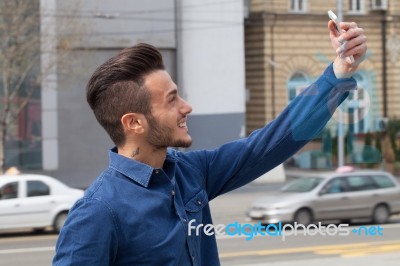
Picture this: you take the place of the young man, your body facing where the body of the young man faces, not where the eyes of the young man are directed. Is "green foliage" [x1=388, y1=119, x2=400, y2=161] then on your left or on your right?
on your left

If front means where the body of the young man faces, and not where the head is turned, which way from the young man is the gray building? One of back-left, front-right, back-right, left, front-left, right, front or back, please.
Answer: back-left

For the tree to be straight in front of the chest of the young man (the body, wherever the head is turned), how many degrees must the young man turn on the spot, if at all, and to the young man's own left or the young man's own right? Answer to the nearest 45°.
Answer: approximately 135° to the young man's own left

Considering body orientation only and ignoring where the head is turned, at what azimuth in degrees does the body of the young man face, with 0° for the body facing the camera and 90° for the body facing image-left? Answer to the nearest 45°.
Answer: approximately 315°

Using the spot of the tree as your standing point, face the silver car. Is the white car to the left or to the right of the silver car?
right

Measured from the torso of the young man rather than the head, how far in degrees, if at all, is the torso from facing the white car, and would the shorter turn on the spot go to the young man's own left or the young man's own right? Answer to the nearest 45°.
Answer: approximately 135° to the young man's own left

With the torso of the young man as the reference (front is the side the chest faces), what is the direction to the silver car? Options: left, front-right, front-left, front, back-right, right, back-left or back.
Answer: back-left

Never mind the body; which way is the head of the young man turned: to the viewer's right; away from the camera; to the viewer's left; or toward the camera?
to the viewer's right
